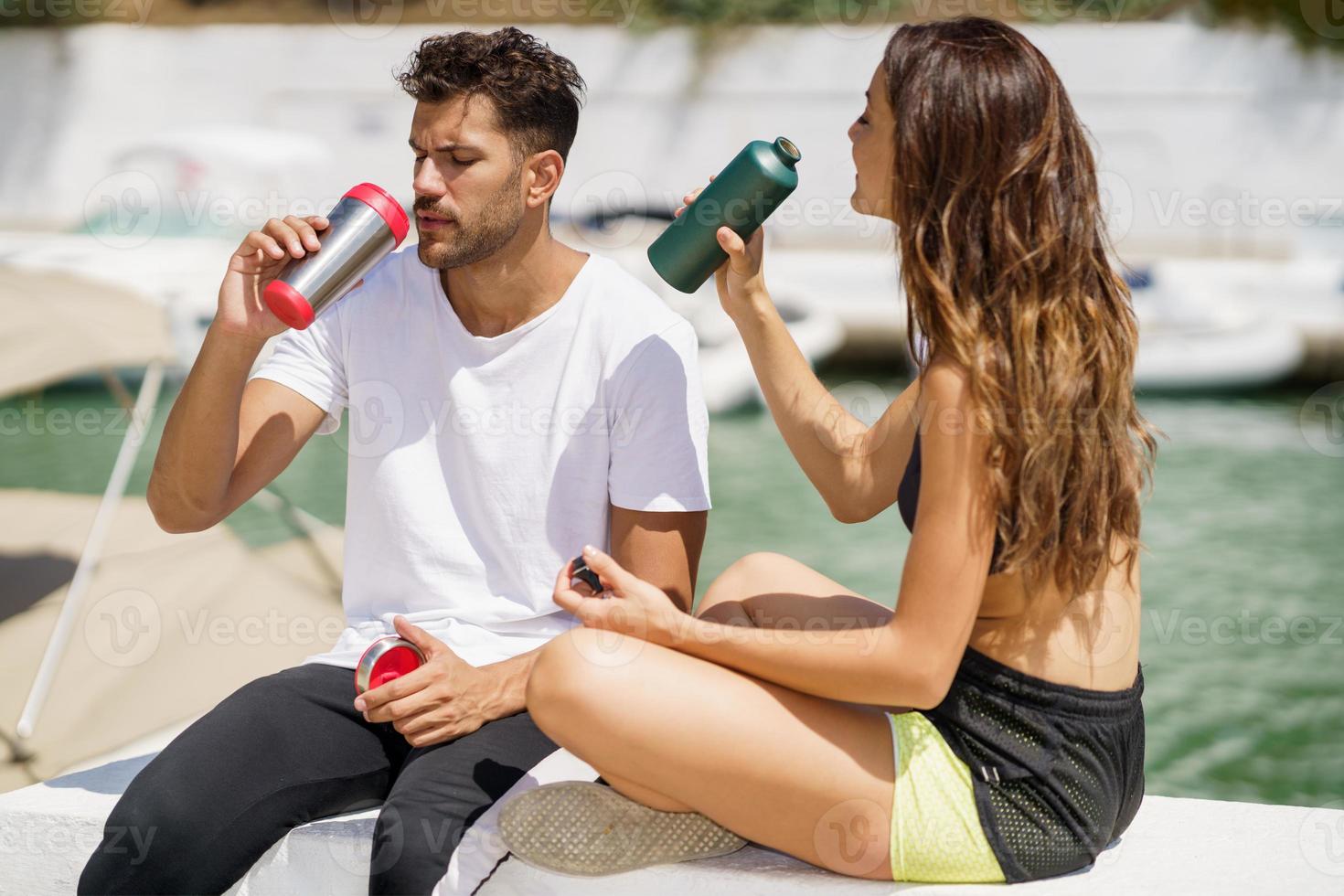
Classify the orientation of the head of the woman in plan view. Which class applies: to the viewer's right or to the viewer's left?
to the viewer's left

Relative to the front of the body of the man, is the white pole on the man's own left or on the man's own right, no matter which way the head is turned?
on the man's own right

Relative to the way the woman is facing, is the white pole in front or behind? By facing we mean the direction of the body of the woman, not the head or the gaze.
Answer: in front

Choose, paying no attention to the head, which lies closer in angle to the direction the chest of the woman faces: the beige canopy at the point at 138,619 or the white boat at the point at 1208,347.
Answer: the beige canopy

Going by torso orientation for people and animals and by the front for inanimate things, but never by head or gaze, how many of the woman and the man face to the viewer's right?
0

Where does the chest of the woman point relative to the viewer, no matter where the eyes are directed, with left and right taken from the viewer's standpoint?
facing away from the viewer and to the left of the viewer

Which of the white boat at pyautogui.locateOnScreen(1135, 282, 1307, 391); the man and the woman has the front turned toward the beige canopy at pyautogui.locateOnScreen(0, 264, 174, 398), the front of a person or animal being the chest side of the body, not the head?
the woman

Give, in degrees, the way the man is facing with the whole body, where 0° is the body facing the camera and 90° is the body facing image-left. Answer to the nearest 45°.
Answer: approximately 45°
